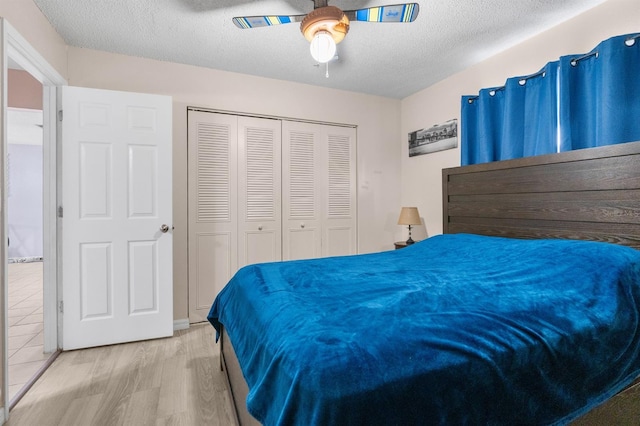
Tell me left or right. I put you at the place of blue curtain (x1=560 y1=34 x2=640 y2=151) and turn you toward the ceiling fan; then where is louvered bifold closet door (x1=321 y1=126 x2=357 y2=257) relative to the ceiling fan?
right

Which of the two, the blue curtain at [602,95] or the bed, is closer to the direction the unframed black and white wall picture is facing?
the bed

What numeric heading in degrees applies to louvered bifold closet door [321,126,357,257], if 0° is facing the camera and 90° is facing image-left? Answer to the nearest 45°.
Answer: approximately 0°

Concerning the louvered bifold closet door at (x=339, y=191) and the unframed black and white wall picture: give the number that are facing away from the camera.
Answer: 0

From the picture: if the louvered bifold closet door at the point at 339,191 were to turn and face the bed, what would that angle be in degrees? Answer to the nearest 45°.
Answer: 0° — it already faces it

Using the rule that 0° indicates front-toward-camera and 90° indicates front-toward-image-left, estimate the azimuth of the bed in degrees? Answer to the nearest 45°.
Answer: approximately 45°

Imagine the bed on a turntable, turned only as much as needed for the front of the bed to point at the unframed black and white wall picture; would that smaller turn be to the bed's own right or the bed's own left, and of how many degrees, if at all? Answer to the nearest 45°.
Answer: approximately 135° to the bed's own right

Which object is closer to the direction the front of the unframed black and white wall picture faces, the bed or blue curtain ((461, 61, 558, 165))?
the bed

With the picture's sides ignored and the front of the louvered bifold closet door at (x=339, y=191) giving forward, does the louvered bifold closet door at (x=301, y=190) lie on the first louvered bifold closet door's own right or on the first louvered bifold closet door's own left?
on the first louvered bifold closet door's own right

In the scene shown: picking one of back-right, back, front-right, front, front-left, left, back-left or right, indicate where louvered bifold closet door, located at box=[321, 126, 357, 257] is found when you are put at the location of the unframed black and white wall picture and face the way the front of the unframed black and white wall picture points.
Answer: front-right

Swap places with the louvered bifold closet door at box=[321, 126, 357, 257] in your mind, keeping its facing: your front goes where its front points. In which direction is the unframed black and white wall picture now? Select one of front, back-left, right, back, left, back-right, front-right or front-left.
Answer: left

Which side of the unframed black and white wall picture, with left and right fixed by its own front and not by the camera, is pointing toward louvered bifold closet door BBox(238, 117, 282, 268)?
front

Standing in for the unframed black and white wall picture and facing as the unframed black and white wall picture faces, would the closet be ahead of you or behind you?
ahead

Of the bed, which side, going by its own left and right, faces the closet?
right

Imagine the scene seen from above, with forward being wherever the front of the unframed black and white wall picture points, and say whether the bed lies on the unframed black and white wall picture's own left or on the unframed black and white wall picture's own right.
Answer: on the unframed black and white wall picture's own left
